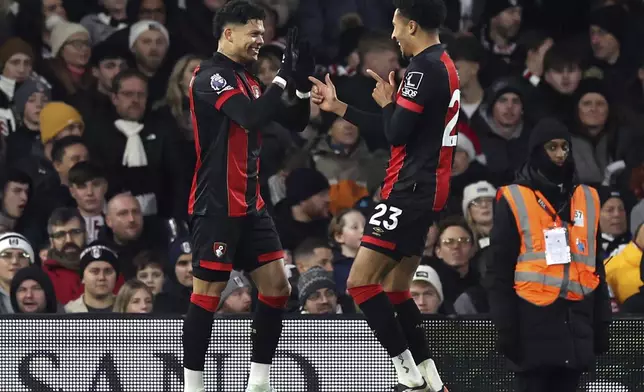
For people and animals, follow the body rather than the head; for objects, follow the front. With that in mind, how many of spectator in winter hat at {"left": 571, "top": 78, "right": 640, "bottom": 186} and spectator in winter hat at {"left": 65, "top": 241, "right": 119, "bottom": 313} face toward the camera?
2

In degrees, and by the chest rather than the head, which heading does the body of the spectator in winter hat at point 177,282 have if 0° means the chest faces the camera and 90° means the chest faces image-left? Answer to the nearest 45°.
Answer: approximately 315°

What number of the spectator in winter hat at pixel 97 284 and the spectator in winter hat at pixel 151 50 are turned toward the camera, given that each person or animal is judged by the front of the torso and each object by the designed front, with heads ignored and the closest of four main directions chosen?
2

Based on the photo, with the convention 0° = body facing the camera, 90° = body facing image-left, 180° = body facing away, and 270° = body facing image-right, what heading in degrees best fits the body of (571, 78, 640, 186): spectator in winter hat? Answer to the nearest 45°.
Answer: approximately 0°
